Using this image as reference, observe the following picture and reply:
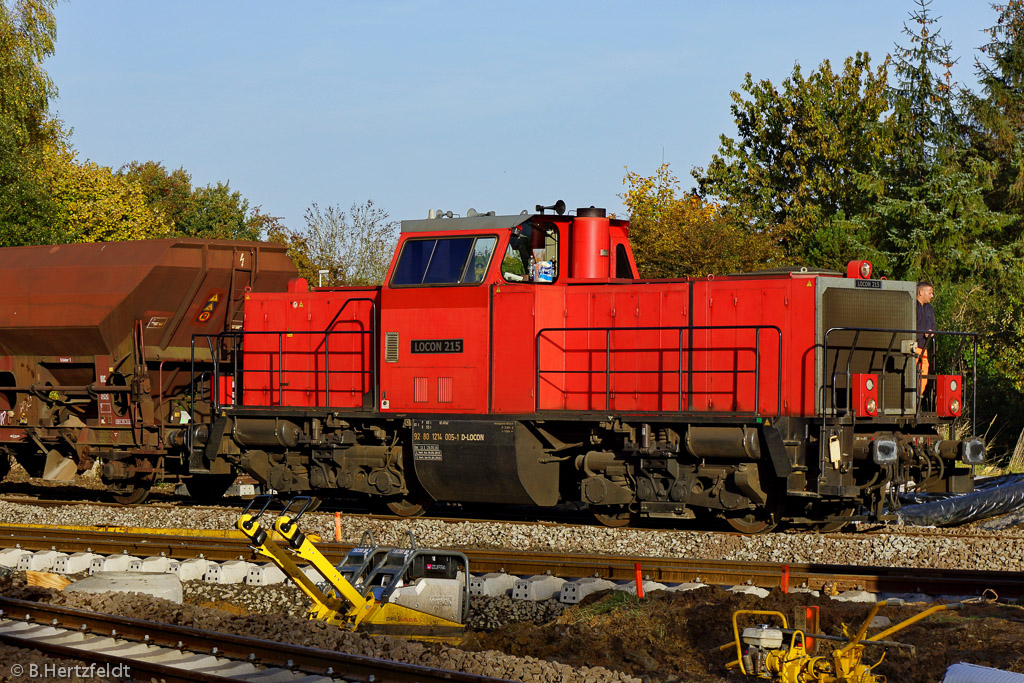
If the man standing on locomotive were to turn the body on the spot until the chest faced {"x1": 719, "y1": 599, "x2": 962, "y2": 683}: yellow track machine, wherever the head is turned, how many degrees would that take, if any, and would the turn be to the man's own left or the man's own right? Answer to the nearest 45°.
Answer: approximately 45° to the man's own right

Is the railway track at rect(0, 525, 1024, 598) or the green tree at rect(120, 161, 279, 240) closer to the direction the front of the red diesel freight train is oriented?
the railway track

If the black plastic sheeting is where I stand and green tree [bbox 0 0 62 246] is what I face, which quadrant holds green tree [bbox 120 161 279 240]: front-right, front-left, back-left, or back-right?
front-right

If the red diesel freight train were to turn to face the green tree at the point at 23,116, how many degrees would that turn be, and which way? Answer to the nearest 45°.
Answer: approximately 180°

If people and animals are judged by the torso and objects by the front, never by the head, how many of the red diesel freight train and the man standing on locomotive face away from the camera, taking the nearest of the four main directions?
0

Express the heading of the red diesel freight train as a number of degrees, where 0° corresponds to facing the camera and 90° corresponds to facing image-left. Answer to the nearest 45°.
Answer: approximately 315°

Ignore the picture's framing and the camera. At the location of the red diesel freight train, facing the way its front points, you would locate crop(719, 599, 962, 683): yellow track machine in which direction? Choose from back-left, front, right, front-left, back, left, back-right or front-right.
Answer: front-right

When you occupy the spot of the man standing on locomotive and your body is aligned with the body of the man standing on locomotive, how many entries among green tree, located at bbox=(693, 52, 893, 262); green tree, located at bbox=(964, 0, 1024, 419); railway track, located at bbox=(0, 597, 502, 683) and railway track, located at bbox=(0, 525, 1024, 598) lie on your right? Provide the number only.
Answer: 2

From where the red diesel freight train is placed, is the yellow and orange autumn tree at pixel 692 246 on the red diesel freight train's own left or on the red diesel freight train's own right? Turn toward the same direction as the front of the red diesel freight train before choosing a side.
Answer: on the red diesel freight train's own left

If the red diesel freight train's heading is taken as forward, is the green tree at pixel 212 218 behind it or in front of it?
behind

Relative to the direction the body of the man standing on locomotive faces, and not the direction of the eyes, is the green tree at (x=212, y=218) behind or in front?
behind
